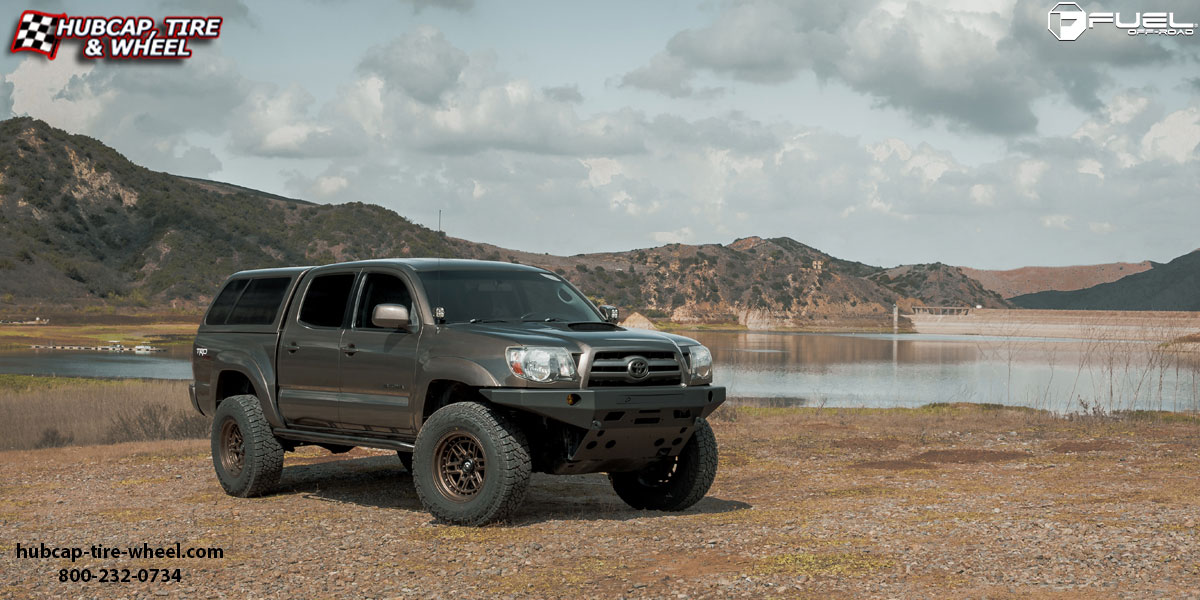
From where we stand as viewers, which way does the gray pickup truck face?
facing the viewer and to the right of the viewer
